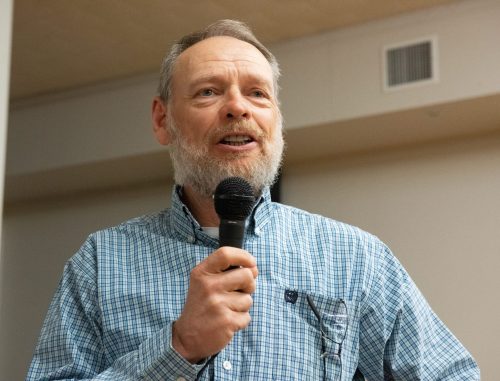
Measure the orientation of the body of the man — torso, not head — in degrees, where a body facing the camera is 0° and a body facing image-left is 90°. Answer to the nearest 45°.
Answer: approximately 0°

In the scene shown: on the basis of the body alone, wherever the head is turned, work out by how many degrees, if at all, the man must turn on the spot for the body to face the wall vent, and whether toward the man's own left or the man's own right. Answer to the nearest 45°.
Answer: approximately 180°
